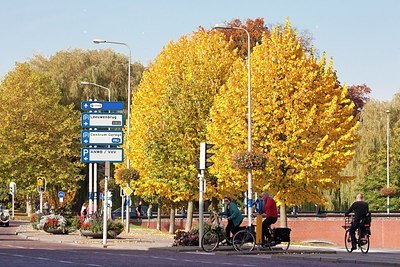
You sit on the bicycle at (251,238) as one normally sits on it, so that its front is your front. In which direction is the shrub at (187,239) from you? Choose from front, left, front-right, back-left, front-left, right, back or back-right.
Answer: front-right

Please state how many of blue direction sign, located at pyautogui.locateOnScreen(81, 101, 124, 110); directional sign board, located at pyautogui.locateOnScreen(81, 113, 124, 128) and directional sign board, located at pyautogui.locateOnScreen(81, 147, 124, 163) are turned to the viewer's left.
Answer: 0

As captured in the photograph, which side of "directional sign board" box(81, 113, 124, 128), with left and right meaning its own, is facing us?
front

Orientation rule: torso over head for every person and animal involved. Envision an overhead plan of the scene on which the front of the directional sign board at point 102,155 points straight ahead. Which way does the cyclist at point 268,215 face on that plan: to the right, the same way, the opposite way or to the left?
to the right

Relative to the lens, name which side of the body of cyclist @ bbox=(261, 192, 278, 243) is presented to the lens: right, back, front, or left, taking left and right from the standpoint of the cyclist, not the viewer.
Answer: left

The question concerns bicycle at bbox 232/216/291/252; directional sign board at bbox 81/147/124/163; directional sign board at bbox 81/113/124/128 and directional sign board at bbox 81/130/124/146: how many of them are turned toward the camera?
3

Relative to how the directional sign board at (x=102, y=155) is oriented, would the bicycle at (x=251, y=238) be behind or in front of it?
in front

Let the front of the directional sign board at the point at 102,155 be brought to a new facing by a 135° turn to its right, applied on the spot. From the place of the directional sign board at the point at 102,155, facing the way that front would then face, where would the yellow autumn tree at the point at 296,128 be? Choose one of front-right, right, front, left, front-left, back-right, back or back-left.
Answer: right

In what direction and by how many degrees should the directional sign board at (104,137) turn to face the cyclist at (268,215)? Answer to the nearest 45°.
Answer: approximately 45° to its left

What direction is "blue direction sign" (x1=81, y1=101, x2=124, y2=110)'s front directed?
toward the camera

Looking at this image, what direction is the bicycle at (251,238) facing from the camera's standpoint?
to the viewer's left

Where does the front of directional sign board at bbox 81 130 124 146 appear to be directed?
toward the camera

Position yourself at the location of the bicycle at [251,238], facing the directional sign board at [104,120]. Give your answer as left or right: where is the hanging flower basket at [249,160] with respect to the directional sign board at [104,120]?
right
